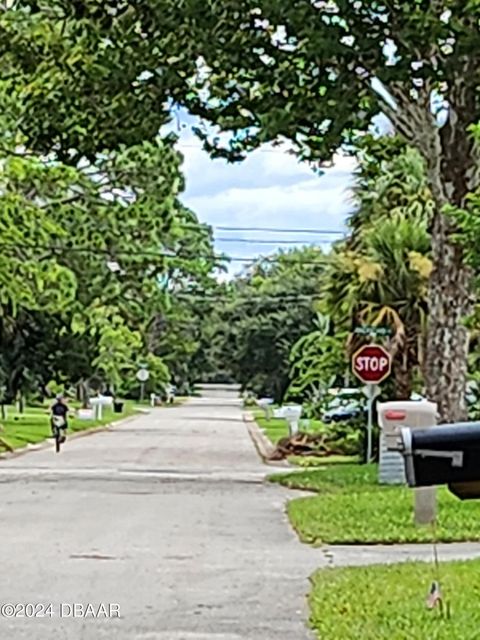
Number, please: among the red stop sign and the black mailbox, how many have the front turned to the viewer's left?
1

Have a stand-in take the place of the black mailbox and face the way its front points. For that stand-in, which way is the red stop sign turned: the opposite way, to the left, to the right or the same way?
to the left

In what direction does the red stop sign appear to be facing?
toward the camera

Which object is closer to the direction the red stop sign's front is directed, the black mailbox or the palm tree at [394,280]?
the black mailbox

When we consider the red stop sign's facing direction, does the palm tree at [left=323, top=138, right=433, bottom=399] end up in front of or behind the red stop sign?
behind

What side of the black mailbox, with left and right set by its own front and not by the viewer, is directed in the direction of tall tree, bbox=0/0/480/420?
right

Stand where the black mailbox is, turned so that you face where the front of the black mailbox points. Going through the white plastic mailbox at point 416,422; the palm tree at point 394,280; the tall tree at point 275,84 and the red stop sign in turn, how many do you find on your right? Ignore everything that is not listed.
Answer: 4

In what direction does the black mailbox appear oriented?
to the viewer's left

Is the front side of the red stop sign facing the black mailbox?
yes

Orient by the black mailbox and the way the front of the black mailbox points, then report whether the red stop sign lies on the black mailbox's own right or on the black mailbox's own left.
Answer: on the black mailbox's own right
